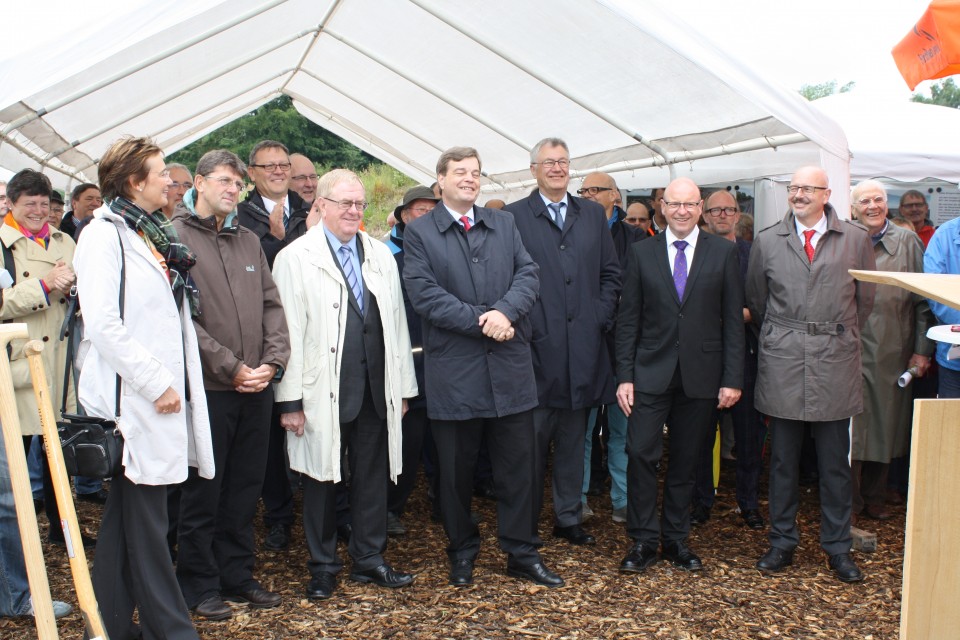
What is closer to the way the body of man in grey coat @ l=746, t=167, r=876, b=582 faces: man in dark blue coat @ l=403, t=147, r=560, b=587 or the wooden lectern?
the wooden lectern

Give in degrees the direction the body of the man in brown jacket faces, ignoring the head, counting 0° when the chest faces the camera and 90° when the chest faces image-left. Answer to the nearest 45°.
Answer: approximately 315°

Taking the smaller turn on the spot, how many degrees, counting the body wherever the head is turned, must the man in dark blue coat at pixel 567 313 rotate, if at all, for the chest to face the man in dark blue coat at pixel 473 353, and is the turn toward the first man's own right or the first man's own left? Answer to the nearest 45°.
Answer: approximately 45° to the first man's own right

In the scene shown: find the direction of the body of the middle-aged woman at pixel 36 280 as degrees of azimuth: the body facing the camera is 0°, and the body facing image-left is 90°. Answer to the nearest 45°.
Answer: approximately 315°

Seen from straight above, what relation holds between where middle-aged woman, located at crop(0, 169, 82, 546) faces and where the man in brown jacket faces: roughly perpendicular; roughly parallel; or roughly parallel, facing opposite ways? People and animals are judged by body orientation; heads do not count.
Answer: roughly parallel

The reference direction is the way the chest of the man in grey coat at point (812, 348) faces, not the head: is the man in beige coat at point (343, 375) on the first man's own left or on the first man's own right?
on the first man's own right

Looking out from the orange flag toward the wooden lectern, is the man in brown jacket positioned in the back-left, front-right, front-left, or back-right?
front-right

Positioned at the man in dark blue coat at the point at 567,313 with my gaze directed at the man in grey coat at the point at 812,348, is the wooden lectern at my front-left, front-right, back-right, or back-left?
front-right

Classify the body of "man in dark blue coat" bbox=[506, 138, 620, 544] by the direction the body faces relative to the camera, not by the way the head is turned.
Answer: toward the camera

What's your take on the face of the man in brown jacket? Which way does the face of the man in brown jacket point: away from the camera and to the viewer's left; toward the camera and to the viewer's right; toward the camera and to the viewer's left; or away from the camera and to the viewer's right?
toward the camera and to the viewer's right

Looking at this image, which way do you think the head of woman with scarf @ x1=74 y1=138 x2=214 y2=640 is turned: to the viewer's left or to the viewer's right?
to the viewer's right

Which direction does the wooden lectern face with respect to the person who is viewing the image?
facing the viewer and to the left of the viewer

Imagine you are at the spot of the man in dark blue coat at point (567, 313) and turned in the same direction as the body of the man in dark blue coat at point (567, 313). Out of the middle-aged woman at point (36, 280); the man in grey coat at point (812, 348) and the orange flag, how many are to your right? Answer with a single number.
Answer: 1

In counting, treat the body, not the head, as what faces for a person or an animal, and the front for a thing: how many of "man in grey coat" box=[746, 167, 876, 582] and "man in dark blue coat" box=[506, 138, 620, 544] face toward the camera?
2
